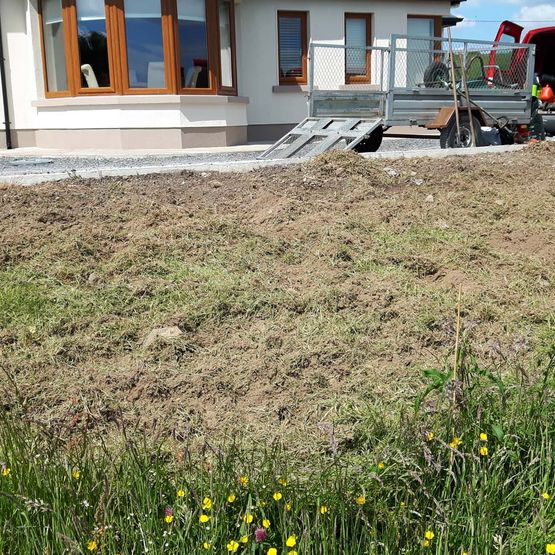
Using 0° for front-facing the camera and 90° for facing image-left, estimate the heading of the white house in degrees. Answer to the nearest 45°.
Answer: approximately 0°

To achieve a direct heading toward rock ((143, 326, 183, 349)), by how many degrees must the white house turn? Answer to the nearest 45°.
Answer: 0° — it already faces it

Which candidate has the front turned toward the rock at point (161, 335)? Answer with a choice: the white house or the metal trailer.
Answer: the white house

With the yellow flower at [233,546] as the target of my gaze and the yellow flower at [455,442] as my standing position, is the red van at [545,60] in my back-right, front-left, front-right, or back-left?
back-right

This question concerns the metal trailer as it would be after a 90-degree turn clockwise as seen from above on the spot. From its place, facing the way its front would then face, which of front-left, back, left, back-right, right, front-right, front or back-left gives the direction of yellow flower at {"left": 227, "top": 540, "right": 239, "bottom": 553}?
front-right

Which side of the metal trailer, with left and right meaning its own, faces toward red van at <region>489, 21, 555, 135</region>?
front

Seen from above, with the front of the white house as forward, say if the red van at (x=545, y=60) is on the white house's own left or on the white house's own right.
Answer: on the white house's own left

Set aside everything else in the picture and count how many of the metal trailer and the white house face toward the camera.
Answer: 1

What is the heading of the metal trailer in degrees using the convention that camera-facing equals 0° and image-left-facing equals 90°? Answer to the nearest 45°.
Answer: approximately 225°

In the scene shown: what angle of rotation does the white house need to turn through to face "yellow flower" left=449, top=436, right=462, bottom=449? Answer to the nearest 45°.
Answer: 0° — it already faces it

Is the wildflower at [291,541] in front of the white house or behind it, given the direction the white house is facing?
in front
